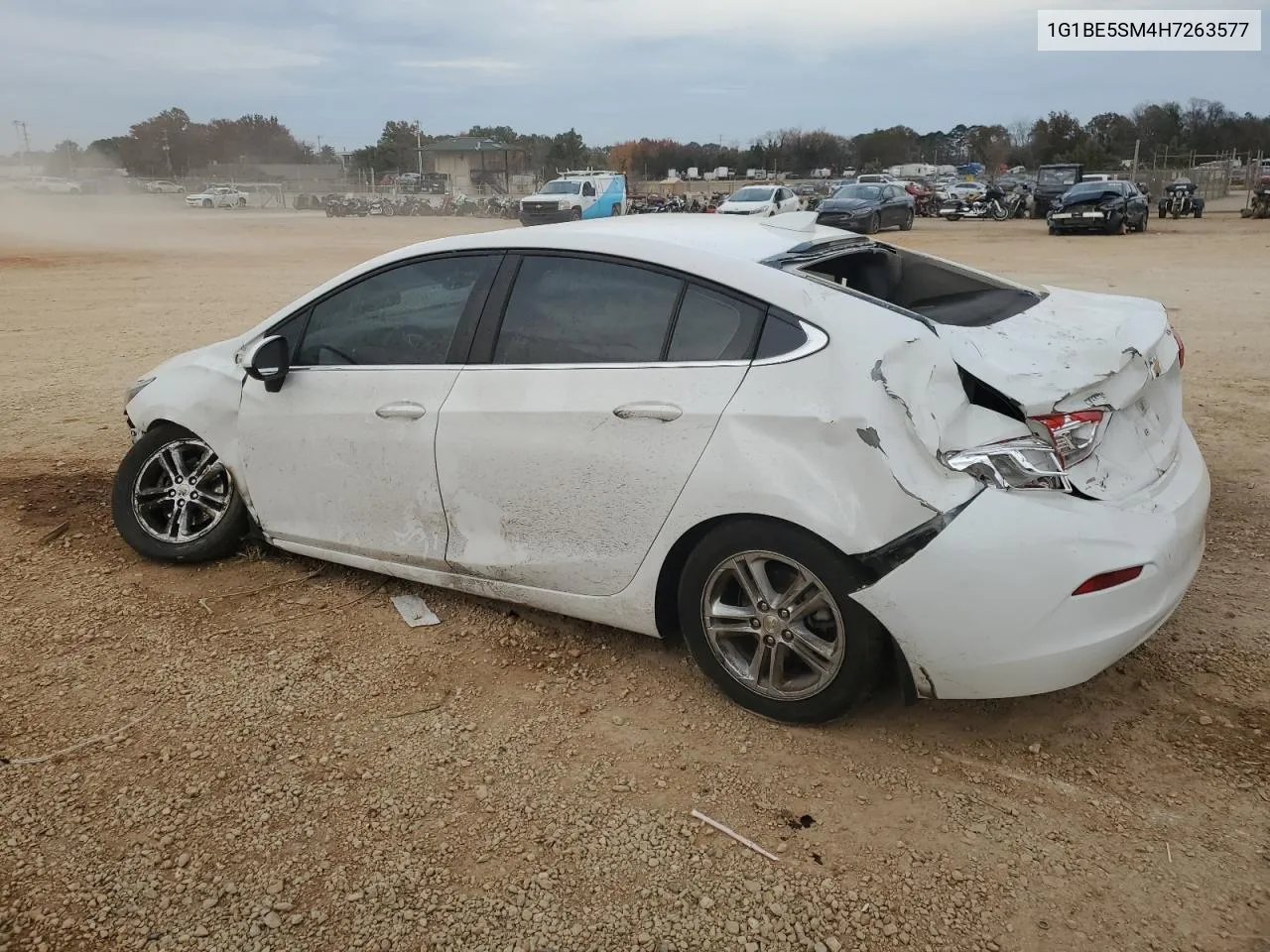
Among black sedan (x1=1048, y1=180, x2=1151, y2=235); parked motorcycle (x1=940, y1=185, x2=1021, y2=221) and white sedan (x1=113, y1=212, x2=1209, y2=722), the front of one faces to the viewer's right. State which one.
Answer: the parked motorcycle

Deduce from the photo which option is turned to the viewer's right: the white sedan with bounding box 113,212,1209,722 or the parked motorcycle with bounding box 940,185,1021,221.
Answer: the parked motorcycle

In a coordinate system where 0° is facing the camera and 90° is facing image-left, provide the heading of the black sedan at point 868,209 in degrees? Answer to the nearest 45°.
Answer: approximately 45°

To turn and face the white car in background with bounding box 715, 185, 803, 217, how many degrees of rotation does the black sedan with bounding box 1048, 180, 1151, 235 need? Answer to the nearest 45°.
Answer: approximately 45° to its right

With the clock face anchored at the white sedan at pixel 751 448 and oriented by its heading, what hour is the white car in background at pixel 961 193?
The white car in background is roughly at 2 o'clock from the white sedan.

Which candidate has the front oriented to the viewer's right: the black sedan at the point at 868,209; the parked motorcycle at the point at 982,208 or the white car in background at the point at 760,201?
the parked motorcycle

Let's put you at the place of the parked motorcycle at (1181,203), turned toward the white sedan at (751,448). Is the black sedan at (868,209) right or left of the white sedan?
right

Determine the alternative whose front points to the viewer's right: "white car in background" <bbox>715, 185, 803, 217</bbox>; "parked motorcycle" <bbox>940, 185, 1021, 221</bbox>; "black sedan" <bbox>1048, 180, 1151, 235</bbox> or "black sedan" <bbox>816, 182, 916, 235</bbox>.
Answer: the parked motorcycle

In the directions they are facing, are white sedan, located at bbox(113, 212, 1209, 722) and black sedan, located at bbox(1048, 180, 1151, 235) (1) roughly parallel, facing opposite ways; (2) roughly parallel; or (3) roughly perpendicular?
roughly perpendicular
